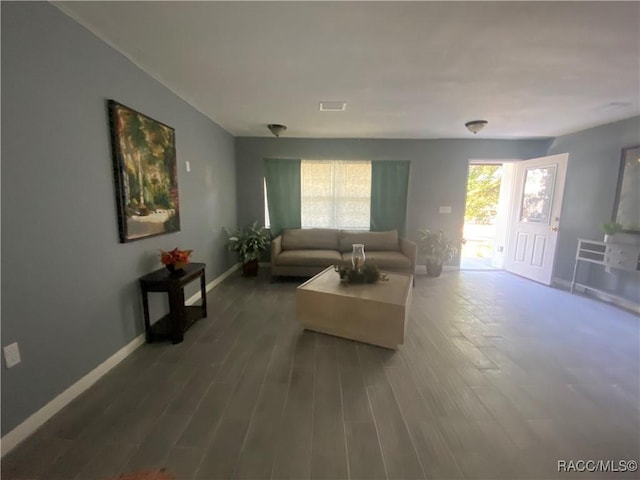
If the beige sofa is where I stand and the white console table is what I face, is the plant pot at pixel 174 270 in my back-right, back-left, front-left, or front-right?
back-right

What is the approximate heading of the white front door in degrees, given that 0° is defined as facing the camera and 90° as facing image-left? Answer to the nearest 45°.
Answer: approximately 45°

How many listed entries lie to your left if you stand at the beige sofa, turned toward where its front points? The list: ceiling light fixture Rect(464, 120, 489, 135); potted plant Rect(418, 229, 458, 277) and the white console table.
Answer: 3

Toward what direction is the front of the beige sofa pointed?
toward the camera

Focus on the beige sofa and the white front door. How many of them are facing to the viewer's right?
0

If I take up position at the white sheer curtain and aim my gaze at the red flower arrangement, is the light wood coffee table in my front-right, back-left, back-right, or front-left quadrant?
front-left

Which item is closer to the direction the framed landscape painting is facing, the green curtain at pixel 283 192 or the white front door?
the white front door

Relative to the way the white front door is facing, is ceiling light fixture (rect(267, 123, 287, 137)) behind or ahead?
ahead

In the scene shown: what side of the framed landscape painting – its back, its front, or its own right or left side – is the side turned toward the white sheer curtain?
left

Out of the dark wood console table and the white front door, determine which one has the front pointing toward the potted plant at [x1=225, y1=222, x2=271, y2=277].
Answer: the white front door

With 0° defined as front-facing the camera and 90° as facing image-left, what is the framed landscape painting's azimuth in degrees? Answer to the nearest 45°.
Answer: approximately 315°

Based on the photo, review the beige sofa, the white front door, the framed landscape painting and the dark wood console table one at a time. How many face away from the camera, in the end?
0

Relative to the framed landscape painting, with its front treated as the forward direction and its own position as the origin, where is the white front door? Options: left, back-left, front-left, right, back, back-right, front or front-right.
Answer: front-left

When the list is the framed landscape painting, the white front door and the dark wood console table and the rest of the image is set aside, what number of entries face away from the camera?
0

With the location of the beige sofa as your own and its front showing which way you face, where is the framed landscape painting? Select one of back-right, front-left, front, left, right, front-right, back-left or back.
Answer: front-right

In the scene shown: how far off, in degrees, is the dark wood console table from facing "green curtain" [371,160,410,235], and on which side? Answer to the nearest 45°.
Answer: approximately 45° to its left

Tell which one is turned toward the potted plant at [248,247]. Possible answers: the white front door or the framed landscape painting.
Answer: the white front door

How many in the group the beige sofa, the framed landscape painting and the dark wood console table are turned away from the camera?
0

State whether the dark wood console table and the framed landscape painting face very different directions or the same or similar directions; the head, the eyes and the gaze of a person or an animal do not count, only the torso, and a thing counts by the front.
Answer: same or similar directions

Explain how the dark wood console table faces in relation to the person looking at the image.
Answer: facing the viewer and to the right of the viewer
